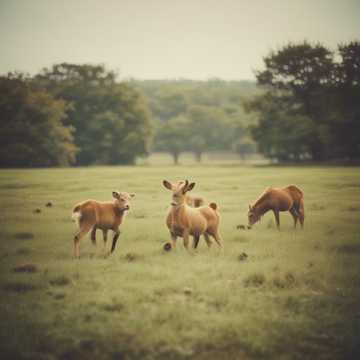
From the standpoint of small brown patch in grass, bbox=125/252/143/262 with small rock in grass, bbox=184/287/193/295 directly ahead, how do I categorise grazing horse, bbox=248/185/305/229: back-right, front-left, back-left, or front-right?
back-left

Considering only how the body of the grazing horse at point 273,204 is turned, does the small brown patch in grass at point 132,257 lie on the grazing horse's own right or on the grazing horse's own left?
on the grazing horse's own left

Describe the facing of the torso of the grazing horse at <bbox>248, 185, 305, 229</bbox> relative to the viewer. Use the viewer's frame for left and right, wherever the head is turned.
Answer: facing to the left of the viewer

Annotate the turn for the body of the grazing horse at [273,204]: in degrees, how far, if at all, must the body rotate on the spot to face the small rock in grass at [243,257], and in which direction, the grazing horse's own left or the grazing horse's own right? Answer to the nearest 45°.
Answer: approximately 90° to the grazing horse's own left

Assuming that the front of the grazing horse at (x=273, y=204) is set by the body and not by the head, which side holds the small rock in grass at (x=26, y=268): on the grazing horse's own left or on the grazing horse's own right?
on the grazing horse's own left

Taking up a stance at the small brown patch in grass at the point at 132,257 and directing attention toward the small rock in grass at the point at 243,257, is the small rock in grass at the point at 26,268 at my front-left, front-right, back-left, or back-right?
back-right

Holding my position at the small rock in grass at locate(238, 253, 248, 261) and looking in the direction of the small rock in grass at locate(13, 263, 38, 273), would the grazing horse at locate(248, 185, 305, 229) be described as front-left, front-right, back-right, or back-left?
back-right

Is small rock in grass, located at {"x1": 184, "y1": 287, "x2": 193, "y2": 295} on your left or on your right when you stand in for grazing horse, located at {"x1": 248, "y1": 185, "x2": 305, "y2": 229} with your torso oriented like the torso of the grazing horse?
on your left
